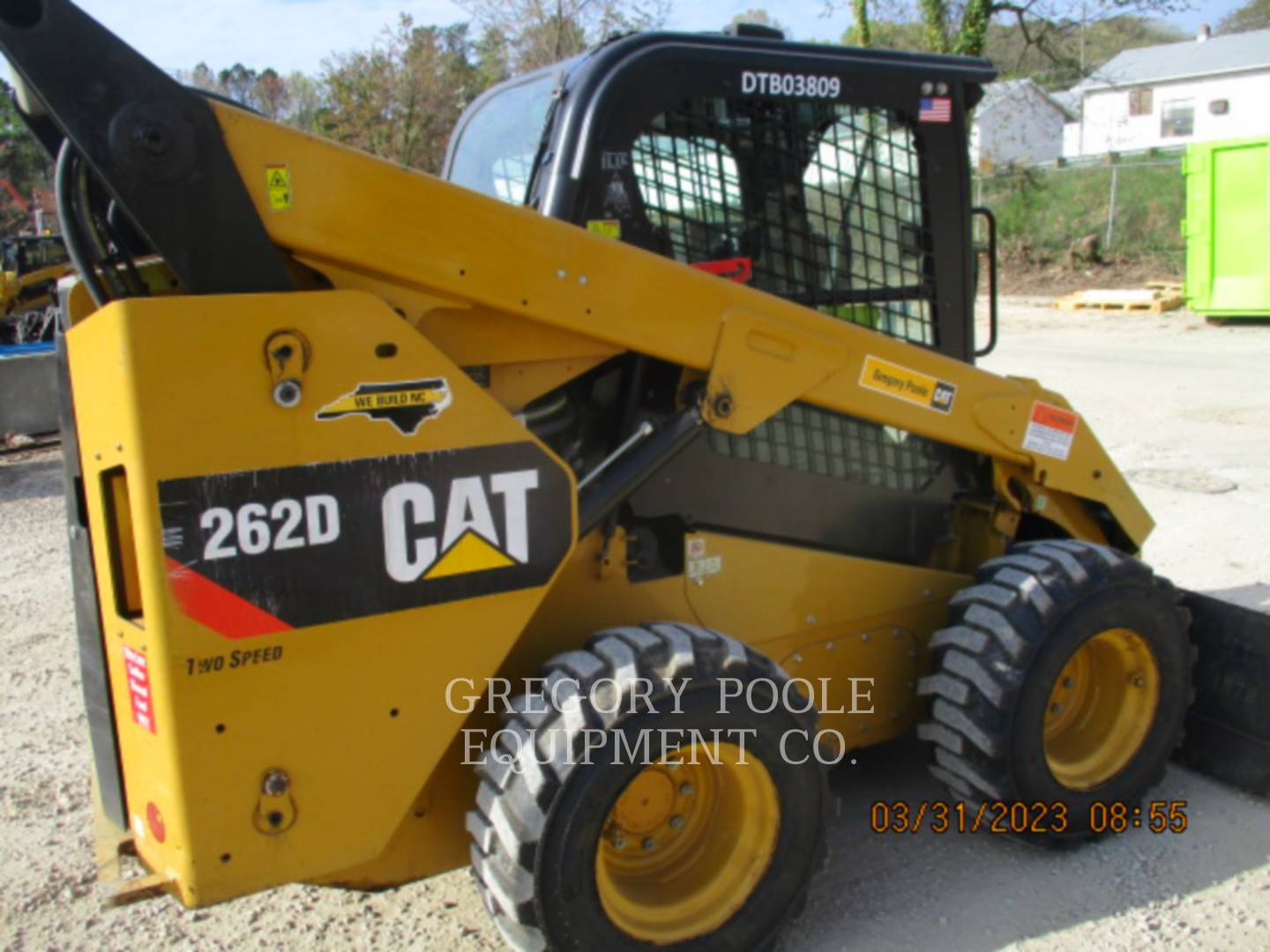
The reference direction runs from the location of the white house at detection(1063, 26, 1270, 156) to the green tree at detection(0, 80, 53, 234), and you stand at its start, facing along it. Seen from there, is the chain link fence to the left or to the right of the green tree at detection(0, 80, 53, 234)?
left

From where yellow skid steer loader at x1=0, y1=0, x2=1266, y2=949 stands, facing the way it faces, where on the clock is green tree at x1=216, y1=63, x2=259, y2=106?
The green tree is roughly at 10 o'clock from the yellow skid steer loader.

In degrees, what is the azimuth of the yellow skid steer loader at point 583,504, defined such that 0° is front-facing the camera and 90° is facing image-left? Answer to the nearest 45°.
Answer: approximately 225°

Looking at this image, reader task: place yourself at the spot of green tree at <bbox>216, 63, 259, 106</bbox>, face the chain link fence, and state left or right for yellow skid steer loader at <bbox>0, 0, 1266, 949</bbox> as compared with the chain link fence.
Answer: right

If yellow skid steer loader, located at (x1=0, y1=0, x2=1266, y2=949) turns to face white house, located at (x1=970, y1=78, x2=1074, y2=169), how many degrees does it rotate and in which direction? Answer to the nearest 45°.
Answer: approximately 45° to its left

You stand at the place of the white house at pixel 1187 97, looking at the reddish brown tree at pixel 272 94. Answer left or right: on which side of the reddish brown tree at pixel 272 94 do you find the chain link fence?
left

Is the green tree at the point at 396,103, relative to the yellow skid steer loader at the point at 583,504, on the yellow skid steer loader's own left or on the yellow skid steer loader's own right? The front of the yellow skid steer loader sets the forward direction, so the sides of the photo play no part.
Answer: on the yellow skid steer loader's own left
